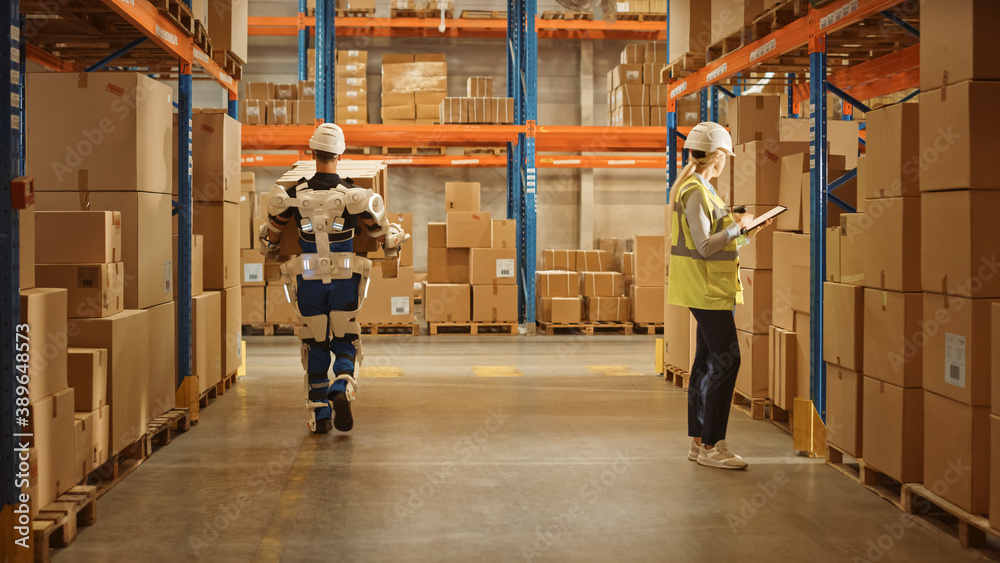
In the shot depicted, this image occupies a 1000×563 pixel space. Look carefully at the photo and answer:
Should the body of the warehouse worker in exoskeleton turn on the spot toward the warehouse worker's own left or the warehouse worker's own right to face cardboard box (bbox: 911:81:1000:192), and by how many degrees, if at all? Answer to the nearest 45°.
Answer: approximately 135° to the warehouse worker's own right

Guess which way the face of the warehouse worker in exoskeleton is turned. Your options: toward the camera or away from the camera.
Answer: away from the camera

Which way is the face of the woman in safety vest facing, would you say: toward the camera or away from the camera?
away from the camera

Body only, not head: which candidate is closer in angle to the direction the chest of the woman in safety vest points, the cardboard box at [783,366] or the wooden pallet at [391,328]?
the cardboard box

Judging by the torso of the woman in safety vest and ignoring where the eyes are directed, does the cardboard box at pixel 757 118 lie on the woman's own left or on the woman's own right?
on the woman's own left

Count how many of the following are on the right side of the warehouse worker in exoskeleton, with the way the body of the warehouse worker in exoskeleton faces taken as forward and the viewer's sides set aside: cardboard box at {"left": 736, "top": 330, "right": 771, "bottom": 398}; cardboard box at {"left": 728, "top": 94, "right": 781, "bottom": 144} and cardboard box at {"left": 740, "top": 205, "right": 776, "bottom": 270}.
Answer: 3

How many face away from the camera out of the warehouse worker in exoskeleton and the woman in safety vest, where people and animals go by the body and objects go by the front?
1

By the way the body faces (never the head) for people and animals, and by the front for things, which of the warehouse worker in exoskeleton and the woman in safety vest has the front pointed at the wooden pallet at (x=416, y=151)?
the warehouse worker in exoskeleton

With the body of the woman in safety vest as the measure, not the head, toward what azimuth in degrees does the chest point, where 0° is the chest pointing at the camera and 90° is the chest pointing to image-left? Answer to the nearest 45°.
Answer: approximately 270°

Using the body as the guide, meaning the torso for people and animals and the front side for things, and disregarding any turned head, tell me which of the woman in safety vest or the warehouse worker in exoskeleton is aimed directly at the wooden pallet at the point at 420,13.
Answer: the warehouse worker in exoskeleton

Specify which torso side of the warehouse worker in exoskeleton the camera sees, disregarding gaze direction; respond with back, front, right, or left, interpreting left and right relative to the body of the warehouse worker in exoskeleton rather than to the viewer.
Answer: back

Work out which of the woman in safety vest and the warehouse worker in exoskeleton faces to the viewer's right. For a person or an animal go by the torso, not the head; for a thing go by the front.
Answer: the woman in safety vest
